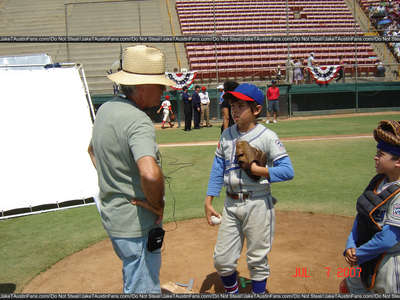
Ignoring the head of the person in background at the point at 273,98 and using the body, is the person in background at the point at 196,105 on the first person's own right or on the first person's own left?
on the first person's own right

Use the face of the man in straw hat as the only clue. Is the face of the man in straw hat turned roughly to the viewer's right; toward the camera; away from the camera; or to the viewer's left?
to the viewer's right

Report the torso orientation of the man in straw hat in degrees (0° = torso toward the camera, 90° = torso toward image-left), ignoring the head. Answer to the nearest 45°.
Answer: approximately 225°

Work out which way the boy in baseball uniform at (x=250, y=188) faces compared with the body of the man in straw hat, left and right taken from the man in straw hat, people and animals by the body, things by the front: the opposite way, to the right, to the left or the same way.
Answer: the opposite way

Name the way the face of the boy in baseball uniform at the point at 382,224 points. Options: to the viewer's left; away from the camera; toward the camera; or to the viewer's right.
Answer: to the viewer's left

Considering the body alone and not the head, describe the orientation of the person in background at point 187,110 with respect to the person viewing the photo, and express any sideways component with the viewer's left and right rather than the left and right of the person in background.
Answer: facing the viewer and to the right of the viewer

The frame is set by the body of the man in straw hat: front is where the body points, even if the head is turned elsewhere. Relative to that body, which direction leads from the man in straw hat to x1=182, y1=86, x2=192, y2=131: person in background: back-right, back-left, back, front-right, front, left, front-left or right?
front-left

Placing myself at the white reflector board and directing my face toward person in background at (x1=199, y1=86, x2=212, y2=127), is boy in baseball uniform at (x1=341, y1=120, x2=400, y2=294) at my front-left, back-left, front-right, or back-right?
back-right

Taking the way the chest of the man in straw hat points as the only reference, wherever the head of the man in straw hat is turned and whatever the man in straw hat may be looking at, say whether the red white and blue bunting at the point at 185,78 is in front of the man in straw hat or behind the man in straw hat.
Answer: in front

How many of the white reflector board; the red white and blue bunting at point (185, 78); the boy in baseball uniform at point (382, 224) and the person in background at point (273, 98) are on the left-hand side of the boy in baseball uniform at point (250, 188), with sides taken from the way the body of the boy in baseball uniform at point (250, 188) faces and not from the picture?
1

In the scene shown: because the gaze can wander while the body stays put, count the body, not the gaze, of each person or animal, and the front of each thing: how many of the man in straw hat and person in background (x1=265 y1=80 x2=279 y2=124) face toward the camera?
1

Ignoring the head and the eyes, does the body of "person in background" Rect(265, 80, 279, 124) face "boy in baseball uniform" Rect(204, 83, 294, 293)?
yes

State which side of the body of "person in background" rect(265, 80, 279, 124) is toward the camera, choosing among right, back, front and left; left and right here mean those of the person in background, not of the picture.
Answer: front

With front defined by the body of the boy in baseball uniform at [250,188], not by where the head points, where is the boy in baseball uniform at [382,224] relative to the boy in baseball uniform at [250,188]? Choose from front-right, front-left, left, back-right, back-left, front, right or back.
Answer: left
